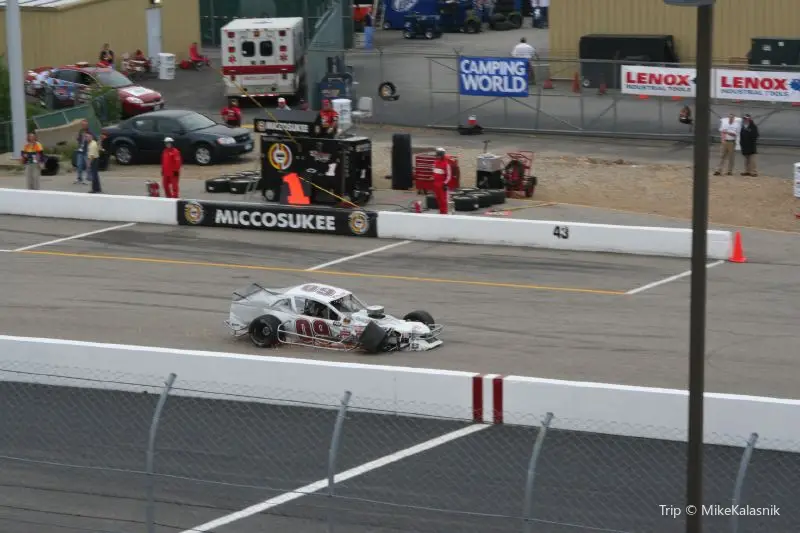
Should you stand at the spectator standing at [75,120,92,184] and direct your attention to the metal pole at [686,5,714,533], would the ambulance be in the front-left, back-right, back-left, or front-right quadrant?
back-left

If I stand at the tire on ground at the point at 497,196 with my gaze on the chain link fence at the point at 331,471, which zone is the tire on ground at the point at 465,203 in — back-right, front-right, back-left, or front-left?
front-right

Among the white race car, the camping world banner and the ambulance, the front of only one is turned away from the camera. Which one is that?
the ambulance

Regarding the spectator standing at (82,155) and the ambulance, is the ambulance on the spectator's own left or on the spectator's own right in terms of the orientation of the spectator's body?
on the spectator's own left

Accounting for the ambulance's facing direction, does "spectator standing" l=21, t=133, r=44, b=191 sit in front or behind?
behind

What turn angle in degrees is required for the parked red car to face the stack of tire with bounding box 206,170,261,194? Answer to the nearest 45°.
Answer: approximately 45° to its right

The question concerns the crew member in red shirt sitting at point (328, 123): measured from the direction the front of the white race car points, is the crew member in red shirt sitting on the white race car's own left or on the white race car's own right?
on the white race car's own left

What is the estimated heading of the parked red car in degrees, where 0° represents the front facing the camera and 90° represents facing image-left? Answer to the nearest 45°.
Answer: approximately 315°

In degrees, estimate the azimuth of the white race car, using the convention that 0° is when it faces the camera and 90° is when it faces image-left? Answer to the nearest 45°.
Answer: approximately 315°

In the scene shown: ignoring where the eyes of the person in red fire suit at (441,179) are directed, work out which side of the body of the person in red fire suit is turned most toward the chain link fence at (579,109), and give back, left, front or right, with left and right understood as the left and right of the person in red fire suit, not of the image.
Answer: back

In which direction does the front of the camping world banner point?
toward the camera

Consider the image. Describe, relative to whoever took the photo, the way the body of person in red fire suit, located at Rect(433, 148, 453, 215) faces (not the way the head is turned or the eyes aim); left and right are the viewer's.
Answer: facing the viewer

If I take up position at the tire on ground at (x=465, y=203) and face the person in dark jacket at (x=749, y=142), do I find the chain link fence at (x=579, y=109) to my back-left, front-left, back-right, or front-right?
front-left

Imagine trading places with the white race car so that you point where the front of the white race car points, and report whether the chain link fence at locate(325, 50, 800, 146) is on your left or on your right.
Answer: on your left

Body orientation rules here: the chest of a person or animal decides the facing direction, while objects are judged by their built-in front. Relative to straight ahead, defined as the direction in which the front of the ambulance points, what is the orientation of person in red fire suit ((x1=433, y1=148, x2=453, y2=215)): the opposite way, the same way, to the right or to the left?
the opposite way

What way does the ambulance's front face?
away from the camera
